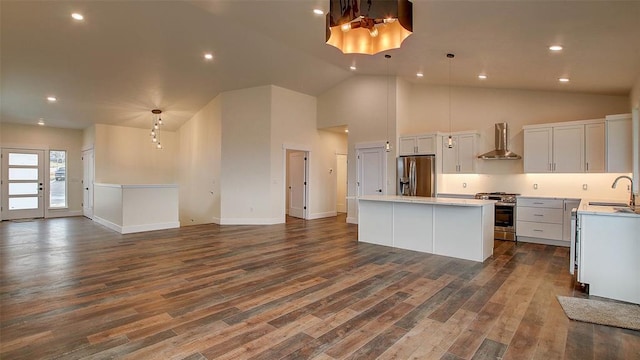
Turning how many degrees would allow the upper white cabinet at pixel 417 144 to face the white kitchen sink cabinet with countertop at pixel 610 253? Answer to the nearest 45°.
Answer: approximately 45° to its left

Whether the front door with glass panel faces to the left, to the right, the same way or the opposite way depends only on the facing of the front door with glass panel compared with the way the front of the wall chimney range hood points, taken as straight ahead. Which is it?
to the left

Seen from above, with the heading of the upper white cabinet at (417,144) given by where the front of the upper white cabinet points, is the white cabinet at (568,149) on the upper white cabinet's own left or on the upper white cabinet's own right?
on the upper white cabinet's own left

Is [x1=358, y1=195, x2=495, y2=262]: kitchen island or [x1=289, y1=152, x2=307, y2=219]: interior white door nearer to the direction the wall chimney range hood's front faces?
the kitchen island

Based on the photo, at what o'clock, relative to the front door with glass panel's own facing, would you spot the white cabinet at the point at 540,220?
The white cabinet is roughly at 11 o'clock from the front door with glass panel.

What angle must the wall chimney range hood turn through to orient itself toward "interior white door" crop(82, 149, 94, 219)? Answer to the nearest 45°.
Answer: approximately 90° to its right

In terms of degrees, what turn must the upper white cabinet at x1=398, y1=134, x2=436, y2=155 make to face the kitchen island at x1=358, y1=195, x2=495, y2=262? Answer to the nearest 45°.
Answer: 0° — it already faces it
